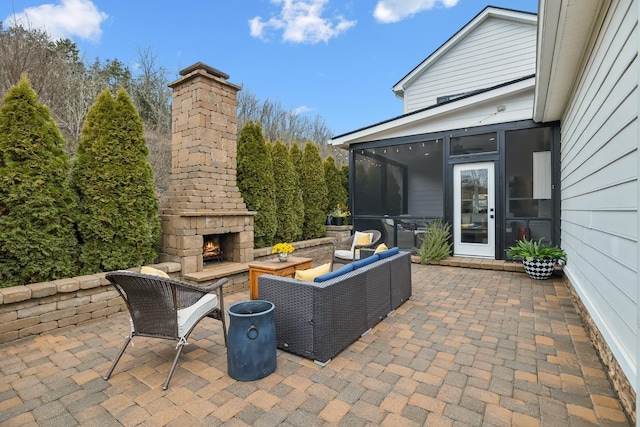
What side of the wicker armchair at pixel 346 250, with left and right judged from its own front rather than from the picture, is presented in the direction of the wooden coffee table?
front

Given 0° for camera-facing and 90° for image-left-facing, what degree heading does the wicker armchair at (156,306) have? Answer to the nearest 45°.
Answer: approximately 225°

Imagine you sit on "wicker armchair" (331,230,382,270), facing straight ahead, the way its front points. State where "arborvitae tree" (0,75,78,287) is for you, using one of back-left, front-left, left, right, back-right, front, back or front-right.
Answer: front

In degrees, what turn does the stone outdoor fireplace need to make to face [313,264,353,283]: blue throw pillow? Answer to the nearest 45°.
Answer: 0° — it already faces it

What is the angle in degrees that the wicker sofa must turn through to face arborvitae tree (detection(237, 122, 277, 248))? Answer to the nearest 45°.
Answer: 0° — it already faces it

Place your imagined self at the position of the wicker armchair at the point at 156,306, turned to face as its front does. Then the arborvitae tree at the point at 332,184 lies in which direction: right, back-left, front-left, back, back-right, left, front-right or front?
front

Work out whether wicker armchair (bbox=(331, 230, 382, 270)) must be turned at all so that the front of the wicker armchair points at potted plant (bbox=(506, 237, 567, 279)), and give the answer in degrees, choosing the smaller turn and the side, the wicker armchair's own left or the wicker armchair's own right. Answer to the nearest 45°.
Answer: approximately 135° to the wicker armchair's own left

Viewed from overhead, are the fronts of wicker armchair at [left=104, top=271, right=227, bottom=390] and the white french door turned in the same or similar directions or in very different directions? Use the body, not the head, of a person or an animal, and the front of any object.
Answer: very different directions

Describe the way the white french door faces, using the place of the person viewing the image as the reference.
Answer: facing the viewer

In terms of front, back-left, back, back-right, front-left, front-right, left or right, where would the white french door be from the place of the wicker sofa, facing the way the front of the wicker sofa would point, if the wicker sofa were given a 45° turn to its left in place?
back-right

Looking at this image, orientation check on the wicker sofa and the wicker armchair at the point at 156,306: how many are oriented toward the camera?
0

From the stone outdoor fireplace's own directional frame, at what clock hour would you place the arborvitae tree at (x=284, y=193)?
The arborvitae tree is roughly at 9 o'clock from the stone outdoor fireplace.

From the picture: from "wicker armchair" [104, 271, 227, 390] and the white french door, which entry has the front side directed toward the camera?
the white french door

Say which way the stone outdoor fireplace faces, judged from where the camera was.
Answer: facing the viewer and to the right of the viewer

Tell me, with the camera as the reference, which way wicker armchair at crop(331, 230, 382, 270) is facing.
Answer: facing the viewer and to the left of the viewer

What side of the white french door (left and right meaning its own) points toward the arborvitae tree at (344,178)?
right

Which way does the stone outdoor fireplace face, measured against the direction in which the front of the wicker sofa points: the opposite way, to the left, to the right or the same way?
the opposite way

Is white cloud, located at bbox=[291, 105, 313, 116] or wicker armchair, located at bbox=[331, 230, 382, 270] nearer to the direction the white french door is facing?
the wicker armchair
